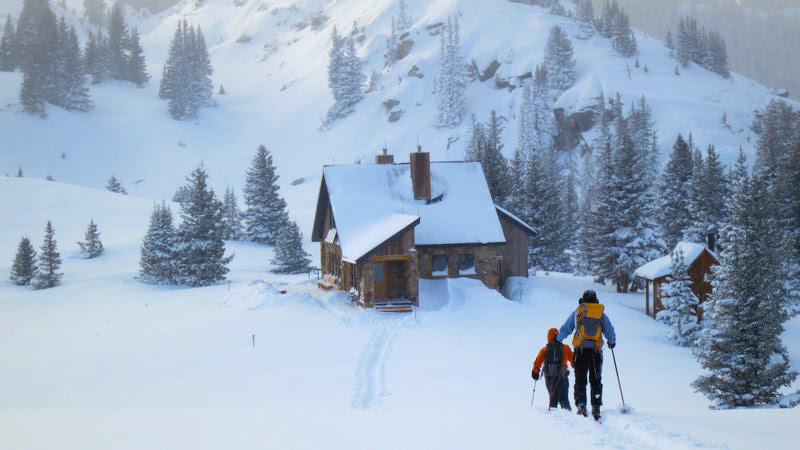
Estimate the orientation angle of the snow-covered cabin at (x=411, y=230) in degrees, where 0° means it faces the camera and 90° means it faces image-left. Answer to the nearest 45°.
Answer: approximately 0°

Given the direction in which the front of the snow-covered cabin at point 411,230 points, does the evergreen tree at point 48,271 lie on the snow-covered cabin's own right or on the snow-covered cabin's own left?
on the snow-covered cabin's own right

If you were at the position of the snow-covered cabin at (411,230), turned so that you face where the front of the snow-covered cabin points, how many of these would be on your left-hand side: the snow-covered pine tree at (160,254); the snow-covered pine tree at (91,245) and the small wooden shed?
1

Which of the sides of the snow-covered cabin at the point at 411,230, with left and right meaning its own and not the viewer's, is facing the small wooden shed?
left

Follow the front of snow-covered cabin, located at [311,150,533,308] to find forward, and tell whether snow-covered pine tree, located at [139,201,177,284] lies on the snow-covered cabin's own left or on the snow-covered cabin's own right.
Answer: on the snow-covered cabin's own right

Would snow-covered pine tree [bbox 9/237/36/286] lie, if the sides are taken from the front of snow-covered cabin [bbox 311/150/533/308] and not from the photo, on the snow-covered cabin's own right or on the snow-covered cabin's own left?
on the snow-covered cabin's own right

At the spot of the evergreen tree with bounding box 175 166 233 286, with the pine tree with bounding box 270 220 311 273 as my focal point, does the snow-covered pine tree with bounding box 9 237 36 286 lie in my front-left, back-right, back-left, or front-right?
back-left
